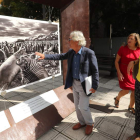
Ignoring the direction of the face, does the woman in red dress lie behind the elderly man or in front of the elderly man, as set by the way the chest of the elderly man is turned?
behind

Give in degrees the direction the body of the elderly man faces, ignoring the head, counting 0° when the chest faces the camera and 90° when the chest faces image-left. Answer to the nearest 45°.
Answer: approximately 45°

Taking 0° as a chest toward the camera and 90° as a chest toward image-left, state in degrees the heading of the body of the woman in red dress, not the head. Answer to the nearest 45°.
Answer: approximately 315°

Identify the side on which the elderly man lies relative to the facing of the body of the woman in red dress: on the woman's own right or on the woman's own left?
on the woman's own right
